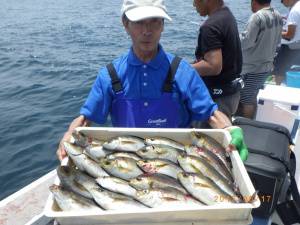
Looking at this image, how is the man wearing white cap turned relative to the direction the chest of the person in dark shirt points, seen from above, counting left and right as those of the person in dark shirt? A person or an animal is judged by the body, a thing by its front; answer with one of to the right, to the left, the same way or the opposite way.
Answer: to the left

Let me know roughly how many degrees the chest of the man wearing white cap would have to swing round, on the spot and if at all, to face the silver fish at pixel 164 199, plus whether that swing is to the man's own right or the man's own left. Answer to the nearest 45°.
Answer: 0° — they already face it

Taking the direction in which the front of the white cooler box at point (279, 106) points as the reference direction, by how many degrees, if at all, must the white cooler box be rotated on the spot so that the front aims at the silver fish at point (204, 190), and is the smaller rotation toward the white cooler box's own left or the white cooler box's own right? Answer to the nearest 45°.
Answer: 0° — it already faces it

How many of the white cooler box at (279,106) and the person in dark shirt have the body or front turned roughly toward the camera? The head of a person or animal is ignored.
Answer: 1

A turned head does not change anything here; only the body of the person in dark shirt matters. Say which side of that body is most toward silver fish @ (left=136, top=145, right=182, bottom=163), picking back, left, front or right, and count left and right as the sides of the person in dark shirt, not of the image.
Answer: left

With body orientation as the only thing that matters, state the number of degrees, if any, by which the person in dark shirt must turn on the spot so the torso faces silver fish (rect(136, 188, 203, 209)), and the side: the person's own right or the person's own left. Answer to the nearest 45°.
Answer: approximately 90° to the person's own left

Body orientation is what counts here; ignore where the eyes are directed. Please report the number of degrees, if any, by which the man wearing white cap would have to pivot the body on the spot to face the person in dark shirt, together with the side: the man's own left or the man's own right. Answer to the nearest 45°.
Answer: approximately 135° to the man's own left

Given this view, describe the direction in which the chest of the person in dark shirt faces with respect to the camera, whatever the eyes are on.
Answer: to the viewer's left

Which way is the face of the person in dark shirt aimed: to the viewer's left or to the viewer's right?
to the viewer's left

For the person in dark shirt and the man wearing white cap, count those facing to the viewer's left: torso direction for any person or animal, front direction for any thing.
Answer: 1
